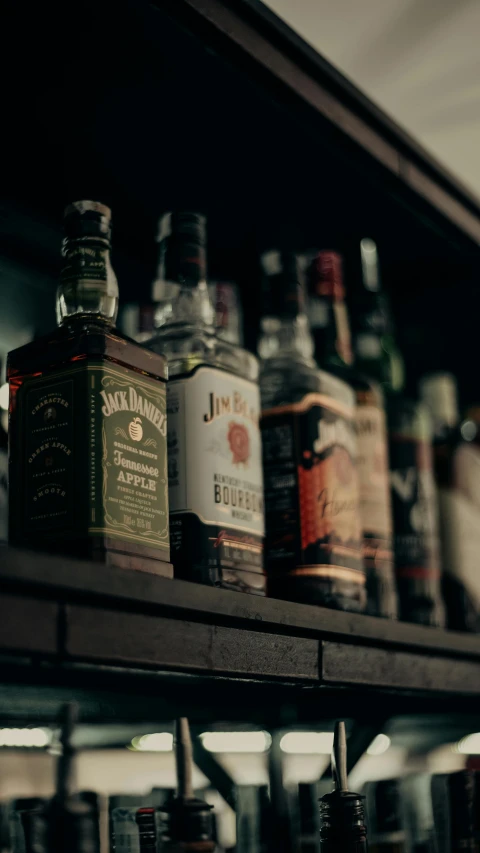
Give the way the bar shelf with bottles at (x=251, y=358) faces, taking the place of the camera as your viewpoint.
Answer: facing the viewer and to the right of the viewer

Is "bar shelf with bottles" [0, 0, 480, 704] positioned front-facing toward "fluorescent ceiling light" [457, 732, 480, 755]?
no
